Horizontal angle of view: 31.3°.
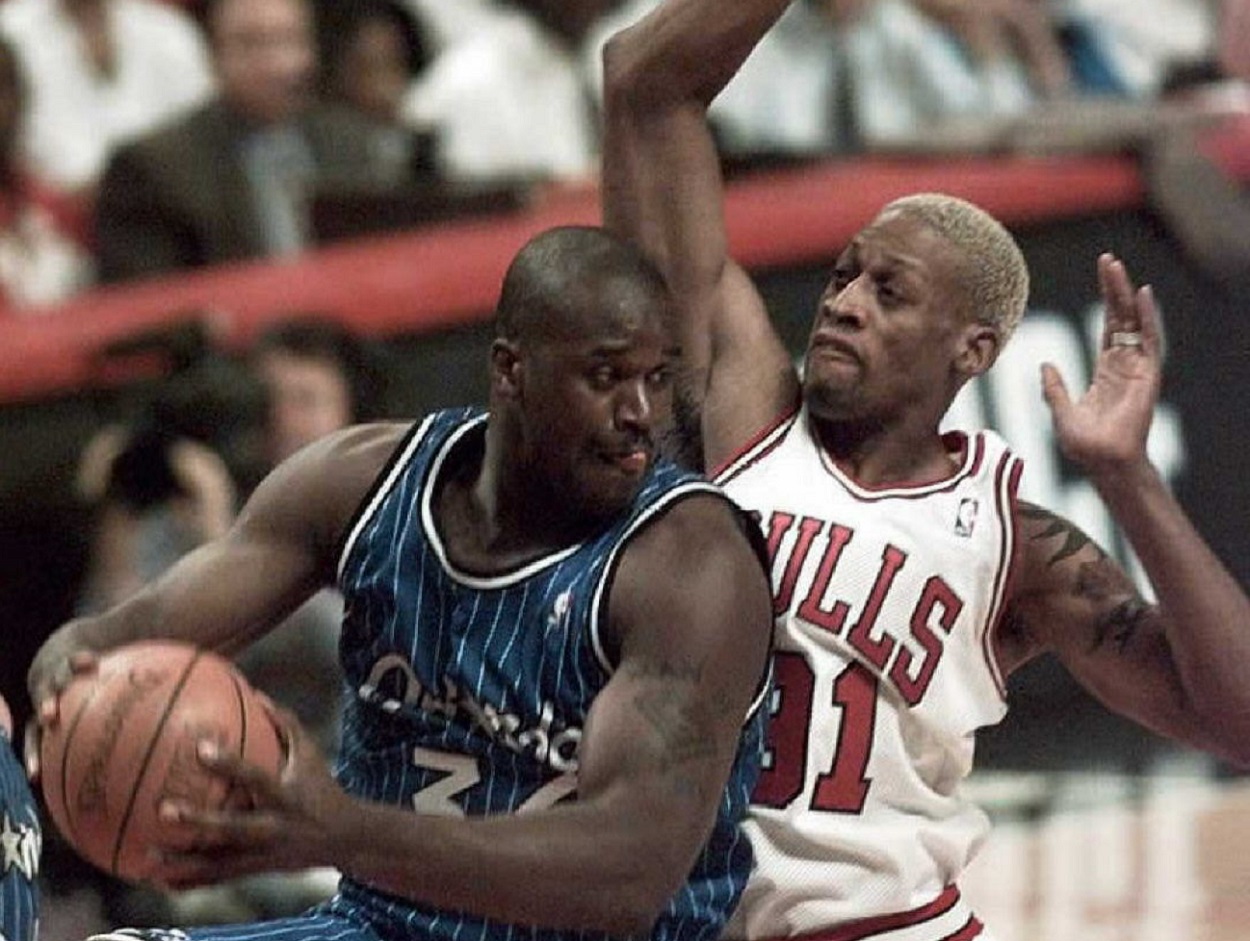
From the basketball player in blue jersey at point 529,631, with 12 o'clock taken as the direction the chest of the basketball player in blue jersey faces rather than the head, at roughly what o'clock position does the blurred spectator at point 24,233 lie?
The blurred spectator is roughly at 4 o'clock from the basketball player in blue jersey.

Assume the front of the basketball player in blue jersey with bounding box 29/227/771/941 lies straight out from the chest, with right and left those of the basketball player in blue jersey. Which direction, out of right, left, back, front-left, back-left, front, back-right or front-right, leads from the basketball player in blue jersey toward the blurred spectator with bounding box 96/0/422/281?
back-right

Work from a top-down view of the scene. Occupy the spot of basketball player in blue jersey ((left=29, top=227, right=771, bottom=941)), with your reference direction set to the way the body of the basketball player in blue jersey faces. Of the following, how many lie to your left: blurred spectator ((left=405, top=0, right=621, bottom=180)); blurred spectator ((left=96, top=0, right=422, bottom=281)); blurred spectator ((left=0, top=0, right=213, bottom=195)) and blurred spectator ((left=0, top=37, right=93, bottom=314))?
0

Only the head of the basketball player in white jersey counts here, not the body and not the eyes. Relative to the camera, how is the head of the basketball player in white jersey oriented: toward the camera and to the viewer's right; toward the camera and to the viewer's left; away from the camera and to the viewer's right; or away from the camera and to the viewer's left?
toward the camera and to the viewer's left

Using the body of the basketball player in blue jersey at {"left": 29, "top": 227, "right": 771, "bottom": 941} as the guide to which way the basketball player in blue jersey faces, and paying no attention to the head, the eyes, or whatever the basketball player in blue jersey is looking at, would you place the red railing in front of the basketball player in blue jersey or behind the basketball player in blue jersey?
behind

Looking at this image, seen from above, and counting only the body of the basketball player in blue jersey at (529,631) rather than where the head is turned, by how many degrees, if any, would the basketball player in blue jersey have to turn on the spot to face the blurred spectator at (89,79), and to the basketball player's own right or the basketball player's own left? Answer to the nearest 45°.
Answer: approximately 135° to the basketball player's own right

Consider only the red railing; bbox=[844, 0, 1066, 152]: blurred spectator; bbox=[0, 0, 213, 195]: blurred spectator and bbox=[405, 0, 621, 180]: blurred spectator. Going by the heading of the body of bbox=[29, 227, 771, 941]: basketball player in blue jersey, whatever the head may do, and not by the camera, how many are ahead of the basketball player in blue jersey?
0

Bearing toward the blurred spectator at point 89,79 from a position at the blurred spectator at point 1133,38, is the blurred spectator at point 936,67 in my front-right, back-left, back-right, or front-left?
front-left

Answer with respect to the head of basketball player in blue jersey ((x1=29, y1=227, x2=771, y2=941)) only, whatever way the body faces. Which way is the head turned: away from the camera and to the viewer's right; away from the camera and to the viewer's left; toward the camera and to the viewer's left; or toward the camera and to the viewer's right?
toward the camera and to the viewer's right

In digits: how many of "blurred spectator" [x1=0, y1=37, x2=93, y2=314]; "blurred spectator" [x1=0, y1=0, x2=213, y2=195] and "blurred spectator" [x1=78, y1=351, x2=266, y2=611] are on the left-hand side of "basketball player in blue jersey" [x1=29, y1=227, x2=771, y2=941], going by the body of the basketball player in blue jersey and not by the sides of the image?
0

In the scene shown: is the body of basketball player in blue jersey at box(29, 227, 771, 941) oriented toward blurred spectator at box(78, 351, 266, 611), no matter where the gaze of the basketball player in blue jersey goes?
no

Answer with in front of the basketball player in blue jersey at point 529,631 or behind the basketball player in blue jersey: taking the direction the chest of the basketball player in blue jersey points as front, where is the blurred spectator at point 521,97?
behind

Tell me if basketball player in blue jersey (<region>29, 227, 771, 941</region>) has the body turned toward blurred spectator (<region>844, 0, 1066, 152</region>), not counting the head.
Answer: no

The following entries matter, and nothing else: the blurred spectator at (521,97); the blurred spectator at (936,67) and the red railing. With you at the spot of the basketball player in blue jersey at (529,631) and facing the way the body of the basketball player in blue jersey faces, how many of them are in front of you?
0

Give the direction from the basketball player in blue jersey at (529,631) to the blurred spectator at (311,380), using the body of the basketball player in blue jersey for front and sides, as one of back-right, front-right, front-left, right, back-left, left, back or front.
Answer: back-right

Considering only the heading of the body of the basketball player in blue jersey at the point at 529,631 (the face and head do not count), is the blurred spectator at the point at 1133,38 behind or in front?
behind

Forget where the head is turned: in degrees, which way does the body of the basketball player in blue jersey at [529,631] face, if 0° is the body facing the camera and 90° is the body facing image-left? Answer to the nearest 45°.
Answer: approximately 45°

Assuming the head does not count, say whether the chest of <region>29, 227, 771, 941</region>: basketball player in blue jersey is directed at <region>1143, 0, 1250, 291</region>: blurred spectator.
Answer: no
